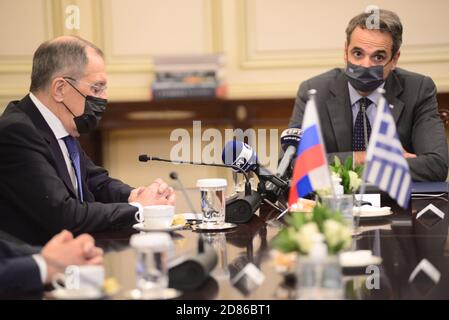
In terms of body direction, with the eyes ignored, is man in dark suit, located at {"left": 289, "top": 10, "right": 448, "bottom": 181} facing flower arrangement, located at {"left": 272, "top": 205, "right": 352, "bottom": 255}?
yes

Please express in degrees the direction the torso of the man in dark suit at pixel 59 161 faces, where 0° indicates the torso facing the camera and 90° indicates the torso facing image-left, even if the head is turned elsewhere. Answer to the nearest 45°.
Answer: approximately 270°

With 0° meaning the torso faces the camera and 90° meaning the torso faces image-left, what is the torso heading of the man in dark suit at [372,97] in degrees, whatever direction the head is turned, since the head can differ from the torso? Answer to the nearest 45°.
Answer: approximately 0°

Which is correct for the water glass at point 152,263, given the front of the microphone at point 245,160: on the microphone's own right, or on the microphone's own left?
on the microphone's own left

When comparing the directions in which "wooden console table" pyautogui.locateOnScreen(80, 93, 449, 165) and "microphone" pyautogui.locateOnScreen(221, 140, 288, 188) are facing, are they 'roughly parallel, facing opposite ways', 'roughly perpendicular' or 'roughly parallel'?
roughly perpendicular

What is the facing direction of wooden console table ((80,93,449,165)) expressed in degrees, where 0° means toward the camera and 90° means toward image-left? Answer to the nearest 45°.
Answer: approximately 0°

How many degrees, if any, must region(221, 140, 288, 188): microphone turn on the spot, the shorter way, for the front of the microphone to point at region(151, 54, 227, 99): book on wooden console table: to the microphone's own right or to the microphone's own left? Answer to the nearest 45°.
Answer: approximately 90° to the microphone's own right

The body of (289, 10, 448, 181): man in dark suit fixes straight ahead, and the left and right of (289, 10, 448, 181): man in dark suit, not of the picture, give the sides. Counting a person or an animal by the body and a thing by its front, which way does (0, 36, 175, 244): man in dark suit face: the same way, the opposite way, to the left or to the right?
to the left

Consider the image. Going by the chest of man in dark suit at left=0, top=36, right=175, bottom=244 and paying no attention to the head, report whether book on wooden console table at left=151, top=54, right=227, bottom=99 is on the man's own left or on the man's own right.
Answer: on the man's own left

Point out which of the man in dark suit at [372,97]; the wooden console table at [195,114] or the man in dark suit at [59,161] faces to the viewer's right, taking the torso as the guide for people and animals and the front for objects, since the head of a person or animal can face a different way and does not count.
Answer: the man in dark suit at [59,161]

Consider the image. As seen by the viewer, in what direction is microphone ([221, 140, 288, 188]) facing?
to the viewer's left

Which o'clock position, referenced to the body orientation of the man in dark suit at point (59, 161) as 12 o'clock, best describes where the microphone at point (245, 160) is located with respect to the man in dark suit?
The microphone is roughly at 12 o'clock from the man in dark suit.

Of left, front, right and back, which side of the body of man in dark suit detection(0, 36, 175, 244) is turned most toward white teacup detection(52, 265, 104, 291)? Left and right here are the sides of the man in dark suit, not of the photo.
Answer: right

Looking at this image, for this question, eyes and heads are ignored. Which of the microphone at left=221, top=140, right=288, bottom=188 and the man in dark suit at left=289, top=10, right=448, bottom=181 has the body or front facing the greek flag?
the man in dark suit
